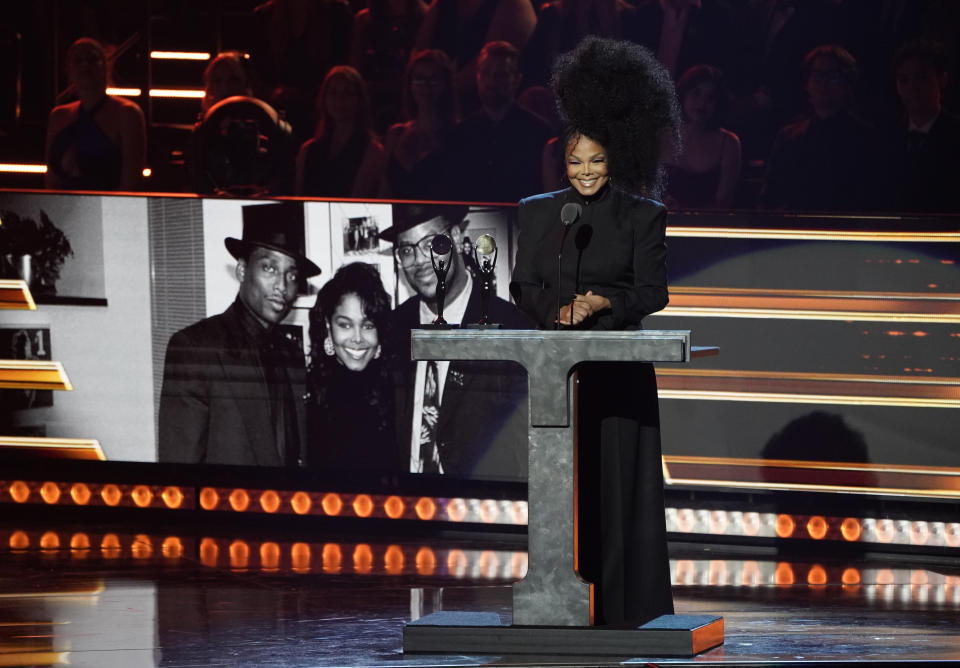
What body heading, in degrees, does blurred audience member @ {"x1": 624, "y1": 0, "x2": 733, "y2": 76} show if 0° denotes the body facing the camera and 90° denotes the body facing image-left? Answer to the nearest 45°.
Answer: approximately 0°

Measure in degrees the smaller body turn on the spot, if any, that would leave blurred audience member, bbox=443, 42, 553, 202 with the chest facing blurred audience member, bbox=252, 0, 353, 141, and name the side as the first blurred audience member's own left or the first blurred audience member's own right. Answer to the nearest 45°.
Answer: approximately 90° to the first blurred audience member's own right

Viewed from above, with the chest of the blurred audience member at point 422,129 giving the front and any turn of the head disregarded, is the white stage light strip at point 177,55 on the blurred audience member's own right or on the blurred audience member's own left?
on the blurred audience member's own right

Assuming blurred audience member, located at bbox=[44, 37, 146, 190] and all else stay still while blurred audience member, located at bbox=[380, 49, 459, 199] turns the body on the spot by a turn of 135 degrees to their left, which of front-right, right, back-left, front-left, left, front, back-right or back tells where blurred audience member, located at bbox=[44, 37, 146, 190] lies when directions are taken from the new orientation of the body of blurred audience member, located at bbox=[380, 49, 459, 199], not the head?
back-left

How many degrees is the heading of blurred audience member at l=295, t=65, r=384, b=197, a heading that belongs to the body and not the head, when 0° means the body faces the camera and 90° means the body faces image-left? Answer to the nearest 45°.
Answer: approximately 0°
